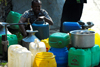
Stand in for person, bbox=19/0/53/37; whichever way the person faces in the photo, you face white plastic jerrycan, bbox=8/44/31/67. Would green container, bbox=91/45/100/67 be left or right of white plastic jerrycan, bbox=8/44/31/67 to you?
left

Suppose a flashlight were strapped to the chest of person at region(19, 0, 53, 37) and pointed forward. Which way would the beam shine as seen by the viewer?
toward the camera

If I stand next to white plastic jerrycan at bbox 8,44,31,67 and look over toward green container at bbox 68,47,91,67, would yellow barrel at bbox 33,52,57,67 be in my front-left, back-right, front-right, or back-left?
front-right

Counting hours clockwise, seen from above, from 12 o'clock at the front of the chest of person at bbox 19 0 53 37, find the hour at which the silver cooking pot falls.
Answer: The silver cooking pot is roughly at 11 o'clock from the person.

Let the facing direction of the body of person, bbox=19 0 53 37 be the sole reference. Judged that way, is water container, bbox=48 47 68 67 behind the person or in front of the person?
in front

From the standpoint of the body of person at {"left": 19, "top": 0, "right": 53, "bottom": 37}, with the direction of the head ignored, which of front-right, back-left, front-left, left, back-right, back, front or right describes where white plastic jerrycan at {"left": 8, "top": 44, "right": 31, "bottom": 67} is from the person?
front

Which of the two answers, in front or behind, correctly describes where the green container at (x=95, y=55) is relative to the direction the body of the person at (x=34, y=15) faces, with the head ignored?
in front

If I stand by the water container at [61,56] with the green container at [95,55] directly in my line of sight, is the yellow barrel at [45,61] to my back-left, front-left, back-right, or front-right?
back-right

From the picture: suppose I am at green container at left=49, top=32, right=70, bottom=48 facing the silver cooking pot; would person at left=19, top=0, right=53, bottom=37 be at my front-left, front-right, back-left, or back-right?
back-left

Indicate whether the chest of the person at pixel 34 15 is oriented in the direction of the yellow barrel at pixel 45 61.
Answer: yes

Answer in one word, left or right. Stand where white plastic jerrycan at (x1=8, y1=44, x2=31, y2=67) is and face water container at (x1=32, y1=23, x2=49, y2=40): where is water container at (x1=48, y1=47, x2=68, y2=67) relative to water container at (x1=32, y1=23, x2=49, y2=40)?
right
